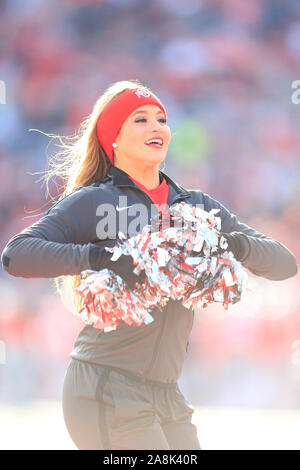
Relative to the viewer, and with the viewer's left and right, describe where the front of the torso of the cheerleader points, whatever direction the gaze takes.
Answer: facing the viewer and to the right of the viewer

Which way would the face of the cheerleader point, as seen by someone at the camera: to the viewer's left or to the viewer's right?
to the viewer's right
